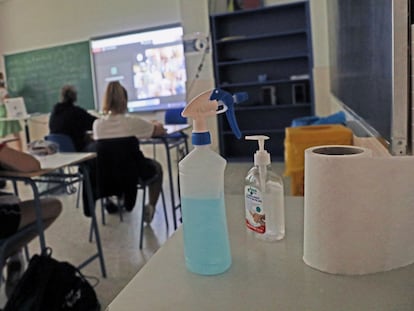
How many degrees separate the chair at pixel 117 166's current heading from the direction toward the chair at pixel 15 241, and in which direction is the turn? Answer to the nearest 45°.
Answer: approximately 180°

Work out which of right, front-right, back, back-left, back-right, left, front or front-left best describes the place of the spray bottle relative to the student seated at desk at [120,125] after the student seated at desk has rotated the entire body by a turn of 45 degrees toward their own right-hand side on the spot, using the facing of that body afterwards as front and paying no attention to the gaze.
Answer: right

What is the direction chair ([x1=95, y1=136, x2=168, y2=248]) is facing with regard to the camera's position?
facing away from the viewer and to the right of the viewer

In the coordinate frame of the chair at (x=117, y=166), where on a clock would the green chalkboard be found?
The green chalkboard is roughly at 10 o'clock from the chair.

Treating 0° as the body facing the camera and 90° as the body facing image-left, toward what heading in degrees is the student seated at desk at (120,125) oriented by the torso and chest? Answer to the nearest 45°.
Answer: approximately 225°

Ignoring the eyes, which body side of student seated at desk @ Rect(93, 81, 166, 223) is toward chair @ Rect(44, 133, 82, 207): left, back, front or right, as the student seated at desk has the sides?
left

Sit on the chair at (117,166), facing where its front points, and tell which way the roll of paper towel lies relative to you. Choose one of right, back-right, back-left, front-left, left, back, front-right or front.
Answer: back-right

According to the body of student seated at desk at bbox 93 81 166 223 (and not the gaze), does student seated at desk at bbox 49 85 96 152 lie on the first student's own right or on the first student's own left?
on the first student's own left

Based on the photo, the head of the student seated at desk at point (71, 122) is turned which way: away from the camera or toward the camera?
away from the camera

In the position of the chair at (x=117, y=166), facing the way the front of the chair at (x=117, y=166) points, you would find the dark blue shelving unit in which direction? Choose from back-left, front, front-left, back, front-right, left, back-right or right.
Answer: front

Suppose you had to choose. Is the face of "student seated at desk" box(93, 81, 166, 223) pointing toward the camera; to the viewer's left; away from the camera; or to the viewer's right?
away from the camera

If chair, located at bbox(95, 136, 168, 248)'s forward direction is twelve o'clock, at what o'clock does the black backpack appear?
The black backpack is roughly at 5 o'clock from the chair.

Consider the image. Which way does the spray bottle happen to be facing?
to the viewer's right

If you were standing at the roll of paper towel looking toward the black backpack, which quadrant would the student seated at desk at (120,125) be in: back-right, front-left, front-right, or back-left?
front-right
